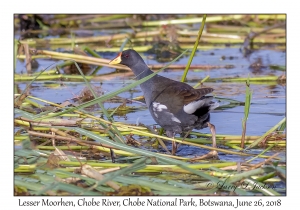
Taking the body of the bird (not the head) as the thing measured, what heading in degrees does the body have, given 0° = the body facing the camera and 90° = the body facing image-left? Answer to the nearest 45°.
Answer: approximately 90°
